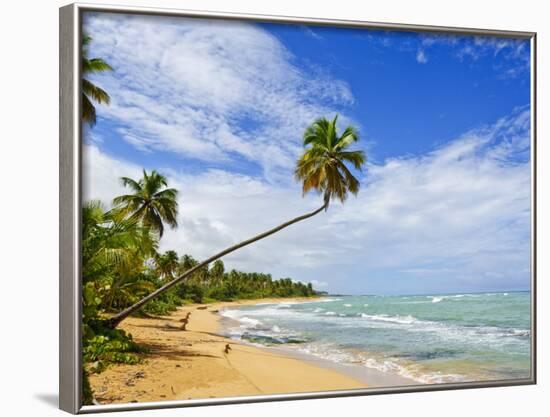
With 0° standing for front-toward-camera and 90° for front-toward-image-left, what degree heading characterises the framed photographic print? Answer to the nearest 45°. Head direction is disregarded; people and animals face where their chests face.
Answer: approximately 315°
